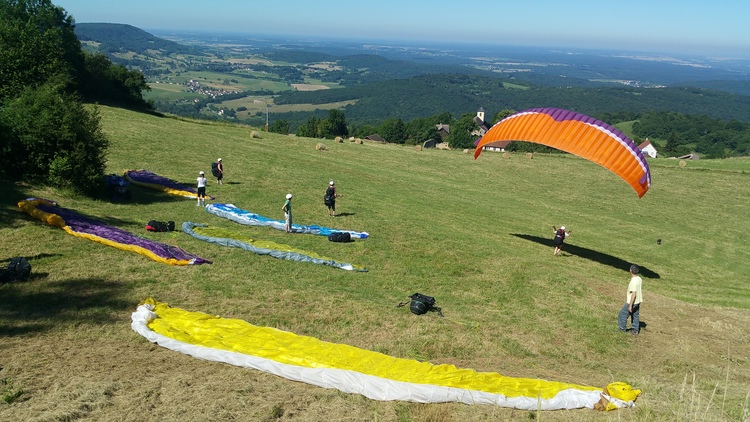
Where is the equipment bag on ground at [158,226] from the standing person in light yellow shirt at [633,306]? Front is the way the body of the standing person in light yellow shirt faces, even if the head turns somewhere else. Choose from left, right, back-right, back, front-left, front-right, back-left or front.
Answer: front-left

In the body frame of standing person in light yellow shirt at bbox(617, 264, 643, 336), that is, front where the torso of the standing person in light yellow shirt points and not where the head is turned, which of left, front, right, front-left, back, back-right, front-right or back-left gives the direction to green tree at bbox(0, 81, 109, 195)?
front-left

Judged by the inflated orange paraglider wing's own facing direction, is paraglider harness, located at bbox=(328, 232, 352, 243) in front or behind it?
behind

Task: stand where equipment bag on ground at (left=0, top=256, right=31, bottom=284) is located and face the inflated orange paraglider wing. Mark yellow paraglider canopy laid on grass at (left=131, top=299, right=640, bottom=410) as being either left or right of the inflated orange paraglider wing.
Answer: right

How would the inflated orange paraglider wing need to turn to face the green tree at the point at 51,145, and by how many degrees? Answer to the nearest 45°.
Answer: approximately 135° to its left

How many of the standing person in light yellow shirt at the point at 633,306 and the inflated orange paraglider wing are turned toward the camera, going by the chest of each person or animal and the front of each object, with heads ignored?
0

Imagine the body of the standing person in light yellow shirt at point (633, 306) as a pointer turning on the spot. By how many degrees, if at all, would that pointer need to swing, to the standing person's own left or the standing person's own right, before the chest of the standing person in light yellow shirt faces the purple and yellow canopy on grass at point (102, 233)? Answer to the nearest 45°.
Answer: approximately 45° to the standing person's own left

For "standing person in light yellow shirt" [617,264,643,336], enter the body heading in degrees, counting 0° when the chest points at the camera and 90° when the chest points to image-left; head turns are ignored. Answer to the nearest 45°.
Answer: approximately 135°

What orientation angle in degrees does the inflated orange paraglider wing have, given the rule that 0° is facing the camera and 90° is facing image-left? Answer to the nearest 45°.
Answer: approximately 225°

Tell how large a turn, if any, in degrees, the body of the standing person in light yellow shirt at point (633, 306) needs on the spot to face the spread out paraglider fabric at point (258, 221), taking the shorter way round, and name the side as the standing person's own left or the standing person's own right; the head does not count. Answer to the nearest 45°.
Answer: approximately 45° to the standing person's own left

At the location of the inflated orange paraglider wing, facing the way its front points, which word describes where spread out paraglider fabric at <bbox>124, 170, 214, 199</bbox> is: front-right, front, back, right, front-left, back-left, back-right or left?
back-left

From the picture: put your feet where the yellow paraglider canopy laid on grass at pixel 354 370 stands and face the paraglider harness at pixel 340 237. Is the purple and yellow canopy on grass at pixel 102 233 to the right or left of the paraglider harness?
left

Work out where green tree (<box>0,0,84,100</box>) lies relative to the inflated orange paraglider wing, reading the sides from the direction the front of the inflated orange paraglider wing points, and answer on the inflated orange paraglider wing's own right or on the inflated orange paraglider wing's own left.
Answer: on the inflated orange paraglider wing's own left
